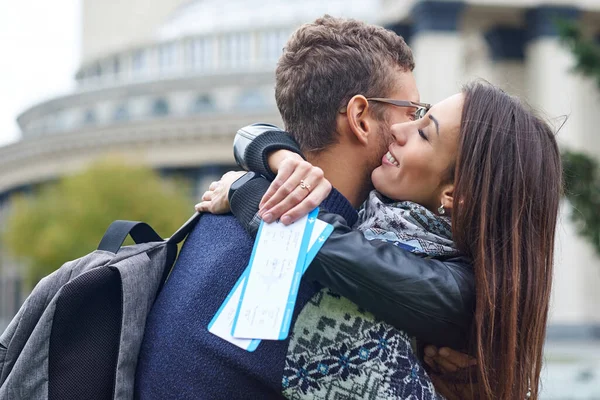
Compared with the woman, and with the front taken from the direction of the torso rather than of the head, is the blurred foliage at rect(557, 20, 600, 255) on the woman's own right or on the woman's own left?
on the woman's own right

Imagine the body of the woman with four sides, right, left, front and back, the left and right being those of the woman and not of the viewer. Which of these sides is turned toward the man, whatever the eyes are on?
front

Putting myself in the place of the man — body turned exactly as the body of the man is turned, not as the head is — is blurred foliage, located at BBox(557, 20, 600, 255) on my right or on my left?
on my left

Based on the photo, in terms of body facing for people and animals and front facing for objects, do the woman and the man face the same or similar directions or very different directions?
very different directions

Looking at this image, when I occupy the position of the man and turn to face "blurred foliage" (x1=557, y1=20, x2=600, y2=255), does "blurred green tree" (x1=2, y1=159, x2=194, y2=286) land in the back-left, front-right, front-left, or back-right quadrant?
front-left

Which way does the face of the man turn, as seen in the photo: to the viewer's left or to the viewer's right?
to the viewer's right

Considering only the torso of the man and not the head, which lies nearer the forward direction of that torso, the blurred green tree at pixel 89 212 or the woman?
the woman

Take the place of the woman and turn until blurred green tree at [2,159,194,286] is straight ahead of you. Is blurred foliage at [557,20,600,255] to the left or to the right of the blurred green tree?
right

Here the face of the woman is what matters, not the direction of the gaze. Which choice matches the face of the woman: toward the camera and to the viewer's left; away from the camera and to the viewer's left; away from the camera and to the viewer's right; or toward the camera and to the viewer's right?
toward the camera and to the viewer's left

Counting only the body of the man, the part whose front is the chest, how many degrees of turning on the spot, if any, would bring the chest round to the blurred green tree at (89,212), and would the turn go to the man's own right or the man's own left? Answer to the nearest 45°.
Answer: approximately 90° to the man's own left

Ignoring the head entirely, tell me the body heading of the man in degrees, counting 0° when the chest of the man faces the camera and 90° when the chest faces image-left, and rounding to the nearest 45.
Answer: approximately 270°

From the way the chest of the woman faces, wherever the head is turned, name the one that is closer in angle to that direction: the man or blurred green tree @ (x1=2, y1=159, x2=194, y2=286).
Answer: the man

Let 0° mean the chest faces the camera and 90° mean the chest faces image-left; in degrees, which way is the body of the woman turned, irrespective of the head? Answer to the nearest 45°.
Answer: approximately 90°

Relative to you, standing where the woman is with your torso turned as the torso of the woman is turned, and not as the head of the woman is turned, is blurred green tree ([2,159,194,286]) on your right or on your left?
on your right
